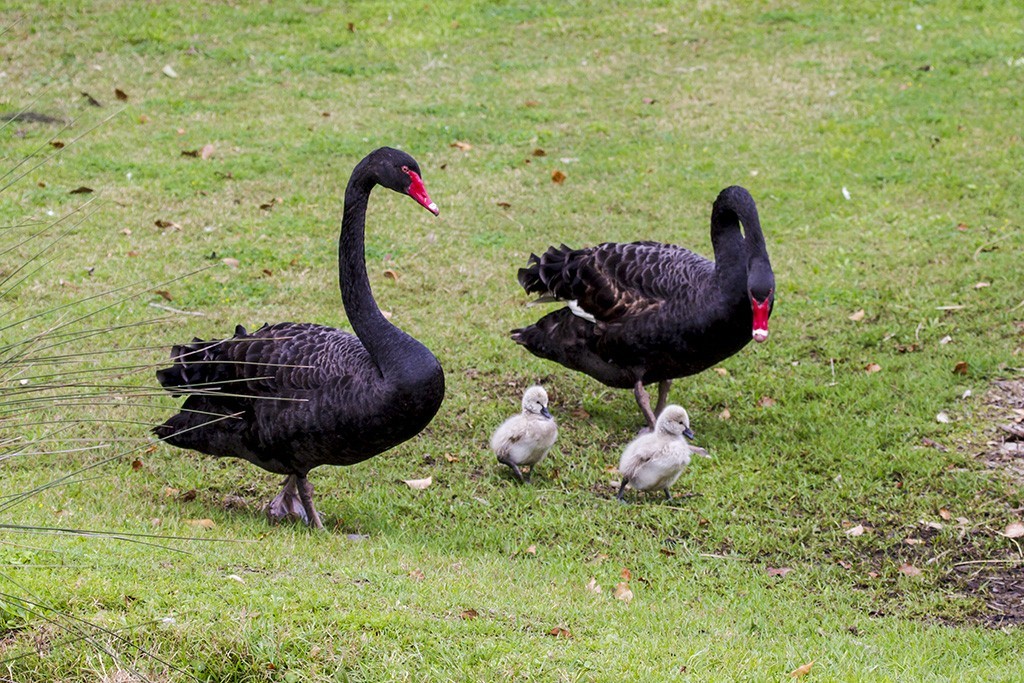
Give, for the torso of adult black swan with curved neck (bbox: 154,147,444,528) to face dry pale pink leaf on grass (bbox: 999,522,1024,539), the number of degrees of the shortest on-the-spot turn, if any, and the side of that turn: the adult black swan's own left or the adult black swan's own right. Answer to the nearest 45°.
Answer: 0° — it already faces it

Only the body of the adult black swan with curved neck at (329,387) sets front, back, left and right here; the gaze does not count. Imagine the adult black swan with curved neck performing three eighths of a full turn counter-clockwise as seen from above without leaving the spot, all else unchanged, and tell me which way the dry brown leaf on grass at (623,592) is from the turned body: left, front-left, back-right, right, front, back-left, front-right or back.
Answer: back

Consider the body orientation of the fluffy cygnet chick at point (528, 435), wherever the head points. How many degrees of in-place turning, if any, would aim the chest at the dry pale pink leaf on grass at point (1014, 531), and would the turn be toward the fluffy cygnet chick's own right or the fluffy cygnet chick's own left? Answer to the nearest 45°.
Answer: approximately 45° to the fluffy cygnet chick's own left

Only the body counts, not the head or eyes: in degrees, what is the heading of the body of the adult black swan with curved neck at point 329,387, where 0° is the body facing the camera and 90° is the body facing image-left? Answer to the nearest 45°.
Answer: approximately 270°

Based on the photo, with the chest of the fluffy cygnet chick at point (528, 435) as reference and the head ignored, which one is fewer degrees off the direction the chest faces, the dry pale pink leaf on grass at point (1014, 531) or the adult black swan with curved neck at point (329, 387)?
the dry pale pink leaf on grass

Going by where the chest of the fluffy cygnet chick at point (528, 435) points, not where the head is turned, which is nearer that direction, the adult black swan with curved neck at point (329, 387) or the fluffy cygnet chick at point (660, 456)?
the fluffy cygnet chick

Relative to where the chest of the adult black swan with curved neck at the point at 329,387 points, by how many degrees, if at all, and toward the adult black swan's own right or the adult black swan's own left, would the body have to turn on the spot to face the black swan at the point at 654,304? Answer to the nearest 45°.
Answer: approximately 45° to the adult black swan's own left

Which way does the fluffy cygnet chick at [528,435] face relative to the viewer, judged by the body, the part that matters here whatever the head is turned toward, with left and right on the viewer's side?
facing the viewer and to the right of the viewer

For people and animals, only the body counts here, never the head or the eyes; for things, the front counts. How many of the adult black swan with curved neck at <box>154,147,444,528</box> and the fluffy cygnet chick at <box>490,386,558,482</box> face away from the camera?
0

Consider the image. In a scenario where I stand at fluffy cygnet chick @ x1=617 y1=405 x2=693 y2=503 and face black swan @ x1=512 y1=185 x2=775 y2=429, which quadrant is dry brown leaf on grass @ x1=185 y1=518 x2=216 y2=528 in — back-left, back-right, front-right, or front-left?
back-left

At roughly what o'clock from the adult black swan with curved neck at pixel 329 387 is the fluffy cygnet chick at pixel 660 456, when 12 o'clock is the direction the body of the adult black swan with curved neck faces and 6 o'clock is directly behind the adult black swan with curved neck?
The fluffy cygnet chick is roughly at 12 o'clock from the adult black swan with curved neck.

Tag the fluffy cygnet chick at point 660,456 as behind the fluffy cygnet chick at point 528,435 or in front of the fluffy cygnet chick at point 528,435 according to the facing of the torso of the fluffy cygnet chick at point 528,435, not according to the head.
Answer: in front
